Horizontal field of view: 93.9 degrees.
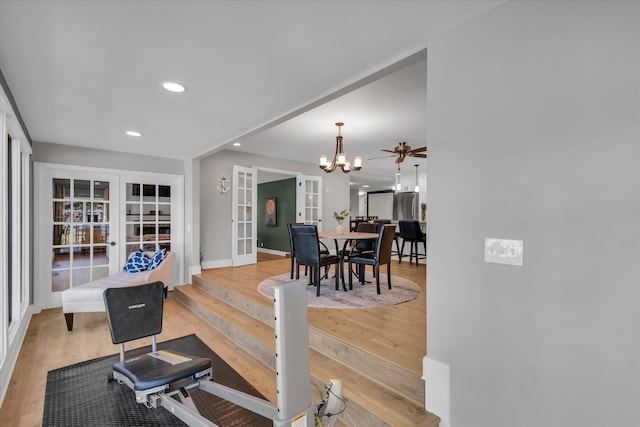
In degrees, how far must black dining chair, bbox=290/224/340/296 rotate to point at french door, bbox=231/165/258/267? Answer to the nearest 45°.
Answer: approximately 90° to its left

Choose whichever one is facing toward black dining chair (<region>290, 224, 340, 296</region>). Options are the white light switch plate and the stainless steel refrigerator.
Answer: the stainless steel refrigerator

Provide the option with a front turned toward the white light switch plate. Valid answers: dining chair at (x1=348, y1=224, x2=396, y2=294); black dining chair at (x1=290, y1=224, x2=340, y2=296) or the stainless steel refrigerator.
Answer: the stainless steel refrigerator

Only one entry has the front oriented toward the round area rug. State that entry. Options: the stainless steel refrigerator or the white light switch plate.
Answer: the stainless steel refrigerator

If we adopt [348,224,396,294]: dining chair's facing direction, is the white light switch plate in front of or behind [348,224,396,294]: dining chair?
behind

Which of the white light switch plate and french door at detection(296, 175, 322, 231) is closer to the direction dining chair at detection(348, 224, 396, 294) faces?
the french door

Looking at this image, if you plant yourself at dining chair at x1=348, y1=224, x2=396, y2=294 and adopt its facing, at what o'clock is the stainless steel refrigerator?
The stainless steel refrigerator is roughly at 2 o'clock from the dining chair.

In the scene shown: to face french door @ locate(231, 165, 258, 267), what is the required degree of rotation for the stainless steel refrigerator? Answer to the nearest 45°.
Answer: approximately 45° to its right

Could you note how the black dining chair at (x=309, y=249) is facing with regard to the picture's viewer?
facing away from the viewer and to the right of the viewer

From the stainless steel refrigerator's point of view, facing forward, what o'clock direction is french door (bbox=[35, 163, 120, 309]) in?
The french door is roughly at 1 o'clock from the stainless steel refrigerator.
